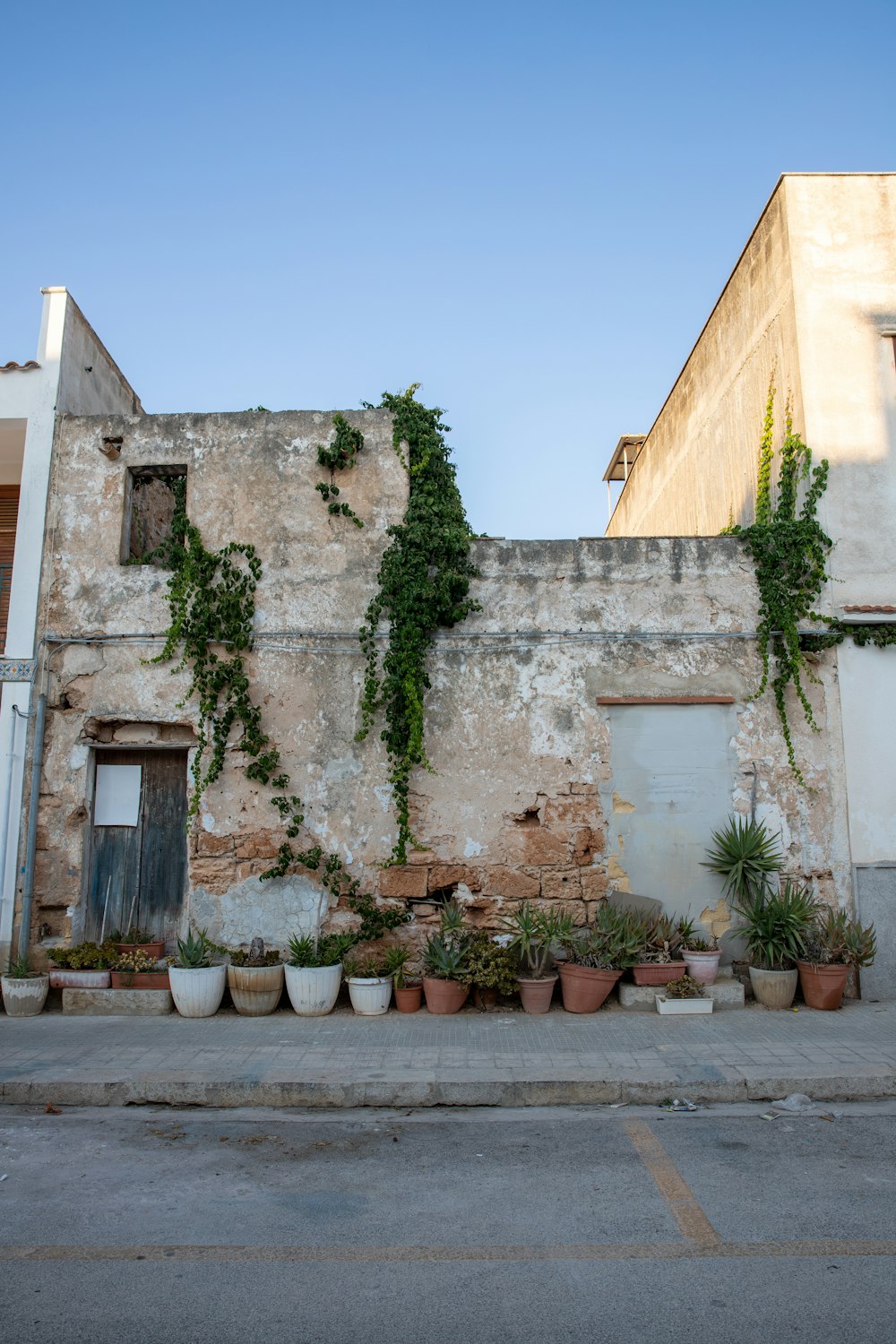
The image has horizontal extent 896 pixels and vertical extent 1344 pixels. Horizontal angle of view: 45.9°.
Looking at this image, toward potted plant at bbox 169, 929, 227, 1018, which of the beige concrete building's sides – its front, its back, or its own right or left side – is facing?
right

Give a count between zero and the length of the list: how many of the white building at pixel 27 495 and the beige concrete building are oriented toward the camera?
2

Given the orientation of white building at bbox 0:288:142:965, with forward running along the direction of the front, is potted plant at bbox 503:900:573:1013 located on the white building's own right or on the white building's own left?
on the white building's own left

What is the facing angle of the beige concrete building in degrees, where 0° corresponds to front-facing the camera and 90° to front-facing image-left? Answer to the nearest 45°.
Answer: approximately 0°

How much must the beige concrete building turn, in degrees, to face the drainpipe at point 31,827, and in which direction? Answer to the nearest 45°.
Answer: approximately 90° to its right
